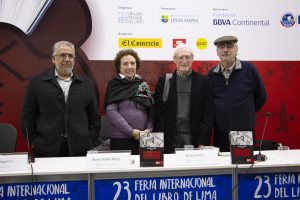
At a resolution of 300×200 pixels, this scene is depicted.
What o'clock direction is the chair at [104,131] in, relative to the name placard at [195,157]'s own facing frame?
The chair is roughly at 5 o'clock from the name placard.

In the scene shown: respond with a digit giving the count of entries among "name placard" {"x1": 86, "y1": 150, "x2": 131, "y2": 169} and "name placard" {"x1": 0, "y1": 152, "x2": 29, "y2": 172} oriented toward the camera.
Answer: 2

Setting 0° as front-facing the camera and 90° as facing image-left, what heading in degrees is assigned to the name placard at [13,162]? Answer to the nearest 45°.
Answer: approximately 0°
